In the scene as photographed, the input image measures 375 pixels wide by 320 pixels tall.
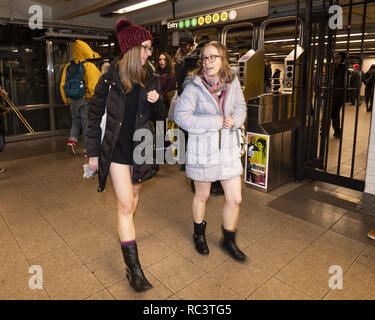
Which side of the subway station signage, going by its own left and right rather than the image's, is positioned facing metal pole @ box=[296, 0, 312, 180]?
left

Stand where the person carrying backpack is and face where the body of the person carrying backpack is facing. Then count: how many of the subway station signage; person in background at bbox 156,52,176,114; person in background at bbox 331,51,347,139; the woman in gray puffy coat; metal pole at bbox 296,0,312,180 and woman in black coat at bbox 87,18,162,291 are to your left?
0

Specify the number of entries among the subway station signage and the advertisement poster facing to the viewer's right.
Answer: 0

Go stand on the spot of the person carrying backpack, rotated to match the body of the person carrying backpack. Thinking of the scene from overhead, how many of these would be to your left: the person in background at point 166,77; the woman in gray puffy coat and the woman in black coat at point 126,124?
0

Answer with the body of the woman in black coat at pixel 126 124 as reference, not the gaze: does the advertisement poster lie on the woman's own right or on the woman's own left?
on the woman's own left

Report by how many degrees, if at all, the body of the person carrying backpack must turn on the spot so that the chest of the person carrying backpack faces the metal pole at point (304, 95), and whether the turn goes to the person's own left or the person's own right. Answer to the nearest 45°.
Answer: approximately 90° to the person's own right

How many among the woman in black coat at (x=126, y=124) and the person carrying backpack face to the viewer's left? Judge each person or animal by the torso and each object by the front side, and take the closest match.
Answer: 0

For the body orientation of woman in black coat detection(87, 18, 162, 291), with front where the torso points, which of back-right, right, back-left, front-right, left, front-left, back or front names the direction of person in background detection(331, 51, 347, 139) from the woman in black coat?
left

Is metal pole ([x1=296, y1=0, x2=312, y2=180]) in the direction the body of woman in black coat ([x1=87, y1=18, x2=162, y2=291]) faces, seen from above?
no

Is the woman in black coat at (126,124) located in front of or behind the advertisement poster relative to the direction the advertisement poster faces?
in front

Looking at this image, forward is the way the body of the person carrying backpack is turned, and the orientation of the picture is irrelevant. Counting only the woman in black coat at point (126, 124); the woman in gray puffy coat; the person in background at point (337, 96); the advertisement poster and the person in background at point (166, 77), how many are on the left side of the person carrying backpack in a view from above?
0
